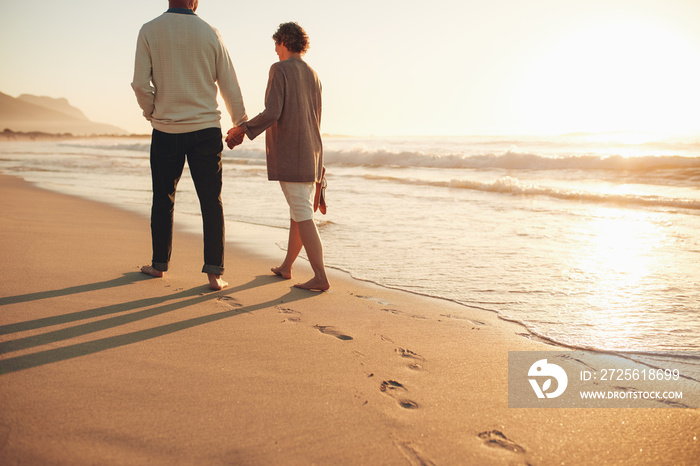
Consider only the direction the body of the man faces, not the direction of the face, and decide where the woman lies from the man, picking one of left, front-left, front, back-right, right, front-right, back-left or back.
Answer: right

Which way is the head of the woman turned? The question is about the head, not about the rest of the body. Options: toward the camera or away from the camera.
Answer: away from the camera

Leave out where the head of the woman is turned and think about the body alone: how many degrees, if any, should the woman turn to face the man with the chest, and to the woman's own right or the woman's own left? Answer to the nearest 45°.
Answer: approximately 45° to the woman's own left

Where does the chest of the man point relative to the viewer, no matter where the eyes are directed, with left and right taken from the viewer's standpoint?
facing away from the viewer

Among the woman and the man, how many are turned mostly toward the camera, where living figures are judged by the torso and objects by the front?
0

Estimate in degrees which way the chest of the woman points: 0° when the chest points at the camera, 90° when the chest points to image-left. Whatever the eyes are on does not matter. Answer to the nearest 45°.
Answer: approximately 135°
